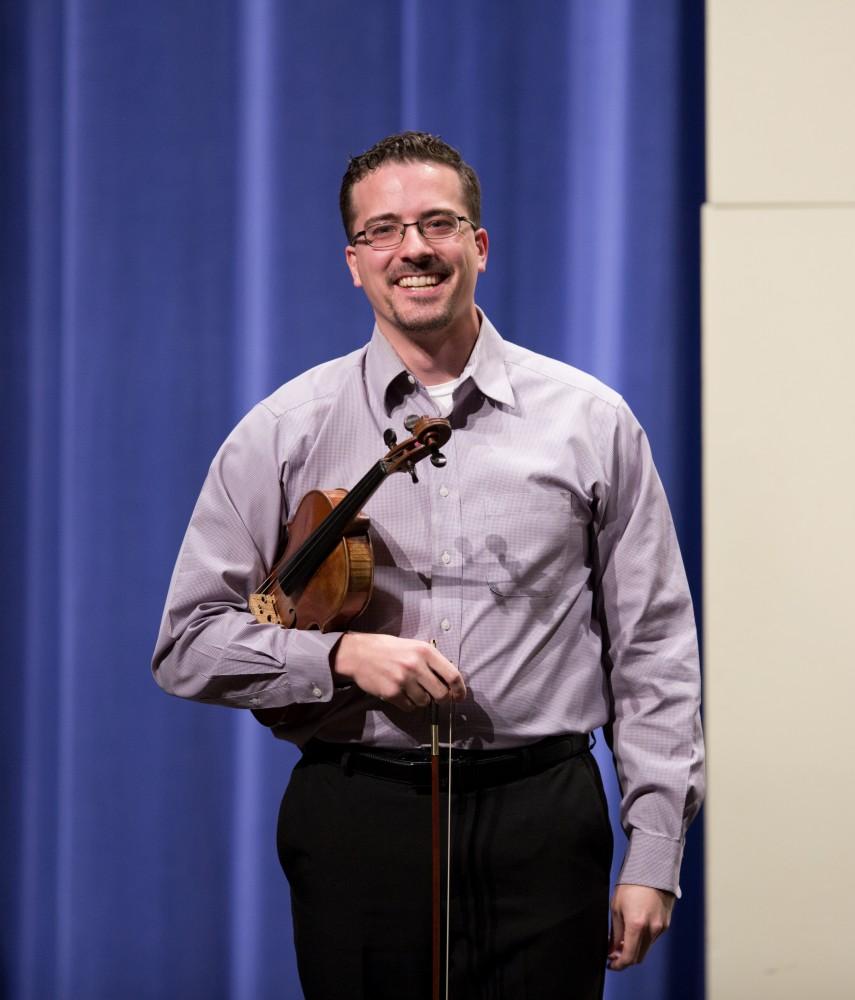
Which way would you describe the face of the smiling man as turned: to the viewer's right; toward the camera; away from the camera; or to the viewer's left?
toward the camera

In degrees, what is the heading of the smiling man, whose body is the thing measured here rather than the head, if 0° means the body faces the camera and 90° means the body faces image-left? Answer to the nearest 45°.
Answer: approximately 0°
